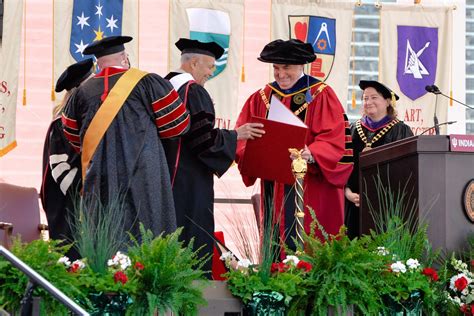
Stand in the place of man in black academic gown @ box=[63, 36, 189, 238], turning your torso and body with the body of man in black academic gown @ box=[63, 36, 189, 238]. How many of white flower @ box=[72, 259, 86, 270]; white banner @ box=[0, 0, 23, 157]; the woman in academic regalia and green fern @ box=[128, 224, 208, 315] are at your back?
2

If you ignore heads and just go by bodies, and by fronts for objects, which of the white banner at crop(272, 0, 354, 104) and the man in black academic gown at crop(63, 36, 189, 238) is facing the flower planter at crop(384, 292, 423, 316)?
the white banner

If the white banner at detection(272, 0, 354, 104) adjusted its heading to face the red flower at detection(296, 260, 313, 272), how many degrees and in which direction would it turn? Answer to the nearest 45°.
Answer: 0° — it already faces it

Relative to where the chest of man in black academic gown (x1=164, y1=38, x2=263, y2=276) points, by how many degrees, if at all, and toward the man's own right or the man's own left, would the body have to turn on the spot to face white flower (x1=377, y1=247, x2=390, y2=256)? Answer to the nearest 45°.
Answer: approximately 45° to the man's own right

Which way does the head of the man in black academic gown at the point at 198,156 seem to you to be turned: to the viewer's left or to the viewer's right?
to the viewer's right

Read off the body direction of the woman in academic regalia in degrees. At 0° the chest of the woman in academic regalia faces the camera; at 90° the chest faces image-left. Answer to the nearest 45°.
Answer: approximately 45°

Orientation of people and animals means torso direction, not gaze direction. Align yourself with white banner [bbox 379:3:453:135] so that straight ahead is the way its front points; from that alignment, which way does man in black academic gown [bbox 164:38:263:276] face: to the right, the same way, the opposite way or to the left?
to the left

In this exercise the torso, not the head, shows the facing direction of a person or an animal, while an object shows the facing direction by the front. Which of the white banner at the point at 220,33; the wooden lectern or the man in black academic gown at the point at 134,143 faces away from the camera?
the man in black academic gown

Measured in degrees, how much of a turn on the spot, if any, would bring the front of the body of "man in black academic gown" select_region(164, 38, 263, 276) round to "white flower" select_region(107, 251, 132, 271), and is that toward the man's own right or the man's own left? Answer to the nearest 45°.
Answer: approximately 90° to the man's own right

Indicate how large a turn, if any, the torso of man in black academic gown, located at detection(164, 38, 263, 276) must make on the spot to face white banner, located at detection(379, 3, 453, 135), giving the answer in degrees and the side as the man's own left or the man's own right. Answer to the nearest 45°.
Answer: approximately 45° to the man's own left

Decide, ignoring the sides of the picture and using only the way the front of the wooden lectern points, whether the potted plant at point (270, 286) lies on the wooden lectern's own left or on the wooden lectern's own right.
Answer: on the wooden lectern's own right

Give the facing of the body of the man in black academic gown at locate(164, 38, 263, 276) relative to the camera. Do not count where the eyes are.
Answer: to the viewer's right

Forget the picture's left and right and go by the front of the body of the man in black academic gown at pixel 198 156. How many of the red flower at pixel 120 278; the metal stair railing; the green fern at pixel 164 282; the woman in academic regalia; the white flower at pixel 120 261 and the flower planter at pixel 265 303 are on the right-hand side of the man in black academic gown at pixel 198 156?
5

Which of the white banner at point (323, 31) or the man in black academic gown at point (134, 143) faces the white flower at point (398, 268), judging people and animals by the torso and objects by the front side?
the white banner

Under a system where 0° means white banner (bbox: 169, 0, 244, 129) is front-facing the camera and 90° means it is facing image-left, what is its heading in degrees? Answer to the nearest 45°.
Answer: approximately 0°

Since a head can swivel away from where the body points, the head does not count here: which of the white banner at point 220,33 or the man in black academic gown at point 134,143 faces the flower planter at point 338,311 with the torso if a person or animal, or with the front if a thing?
the white banner

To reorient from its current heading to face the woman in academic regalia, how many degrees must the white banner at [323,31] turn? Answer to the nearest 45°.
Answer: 0° — it already faces them
